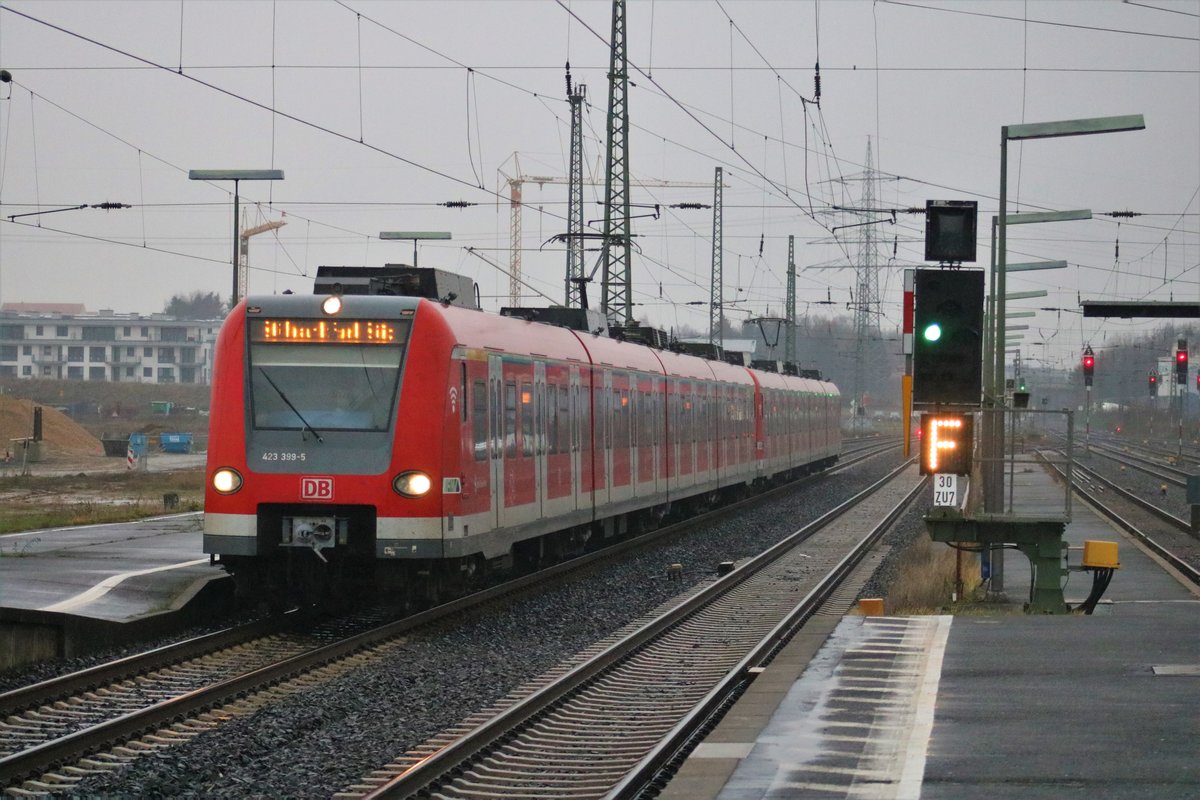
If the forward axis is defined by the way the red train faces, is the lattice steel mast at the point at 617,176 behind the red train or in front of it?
behind

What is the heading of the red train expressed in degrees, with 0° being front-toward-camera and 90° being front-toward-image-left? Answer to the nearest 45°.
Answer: approximately 45°

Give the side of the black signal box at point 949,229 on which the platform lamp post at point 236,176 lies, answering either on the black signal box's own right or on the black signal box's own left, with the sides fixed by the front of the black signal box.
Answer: on the black signal box's own right

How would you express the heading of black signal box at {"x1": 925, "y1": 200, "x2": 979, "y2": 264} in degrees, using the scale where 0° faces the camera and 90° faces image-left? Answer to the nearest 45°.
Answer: approximately 0°

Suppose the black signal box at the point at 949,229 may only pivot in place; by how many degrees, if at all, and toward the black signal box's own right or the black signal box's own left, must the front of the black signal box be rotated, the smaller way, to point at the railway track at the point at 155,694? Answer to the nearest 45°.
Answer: approximately 45° to the black signal box's own right

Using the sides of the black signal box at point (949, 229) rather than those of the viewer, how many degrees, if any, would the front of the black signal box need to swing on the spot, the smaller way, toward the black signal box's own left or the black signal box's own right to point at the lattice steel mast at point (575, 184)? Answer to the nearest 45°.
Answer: approximately 135° to the black signal box's own right
